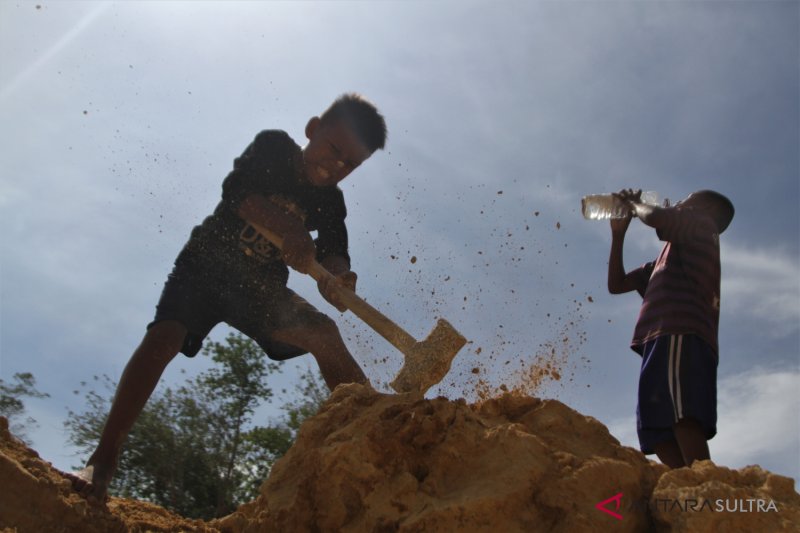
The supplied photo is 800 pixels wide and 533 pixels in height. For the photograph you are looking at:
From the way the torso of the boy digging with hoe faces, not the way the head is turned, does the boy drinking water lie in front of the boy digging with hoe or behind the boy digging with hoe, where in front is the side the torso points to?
in front

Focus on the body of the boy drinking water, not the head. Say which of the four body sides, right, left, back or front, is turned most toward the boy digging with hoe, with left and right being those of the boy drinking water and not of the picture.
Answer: front

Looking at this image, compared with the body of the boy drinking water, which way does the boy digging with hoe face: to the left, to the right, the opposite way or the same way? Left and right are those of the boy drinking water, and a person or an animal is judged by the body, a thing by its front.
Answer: the opposite way

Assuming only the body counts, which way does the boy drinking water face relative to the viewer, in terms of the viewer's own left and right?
facing to the left of the viewer

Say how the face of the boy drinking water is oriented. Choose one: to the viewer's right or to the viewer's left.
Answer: to the viewer's left

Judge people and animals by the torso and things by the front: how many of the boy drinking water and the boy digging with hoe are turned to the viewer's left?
1

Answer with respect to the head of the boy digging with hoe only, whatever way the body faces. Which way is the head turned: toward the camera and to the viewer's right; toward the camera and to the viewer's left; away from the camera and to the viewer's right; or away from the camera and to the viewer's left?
toward the camera and to the viewer's right

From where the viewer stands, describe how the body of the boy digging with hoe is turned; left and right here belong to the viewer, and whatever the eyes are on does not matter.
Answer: facing the viewer and to the right of the viewer
